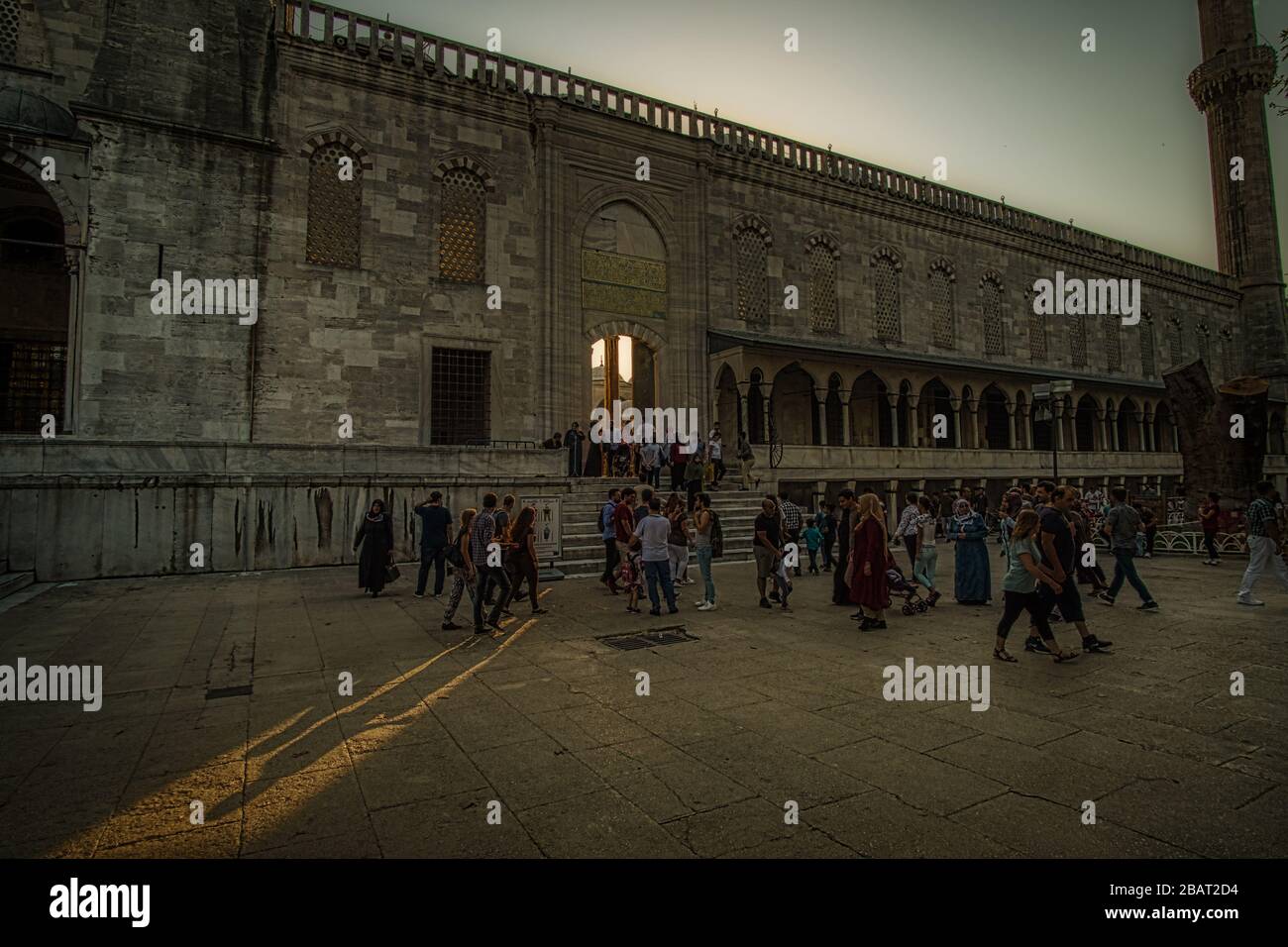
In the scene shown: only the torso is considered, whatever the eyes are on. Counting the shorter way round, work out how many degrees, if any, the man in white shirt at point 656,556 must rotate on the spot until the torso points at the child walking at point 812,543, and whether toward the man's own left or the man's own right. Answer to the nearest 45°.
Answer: approximately 45° to the man's own right

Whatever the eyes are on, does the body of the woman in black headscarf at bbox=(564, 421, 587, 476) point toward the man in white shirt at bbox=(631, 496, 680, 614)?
yes

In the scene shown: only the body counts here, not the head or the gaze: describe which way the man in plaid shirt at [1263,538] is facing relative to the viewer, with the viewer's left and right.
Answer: facing to the right of the viewer

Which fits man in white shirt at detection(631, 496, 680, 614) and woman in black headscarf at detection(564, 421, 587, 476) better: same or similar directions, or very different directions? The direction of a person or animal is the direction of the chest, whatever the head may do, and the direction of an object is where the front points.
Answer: very different directions

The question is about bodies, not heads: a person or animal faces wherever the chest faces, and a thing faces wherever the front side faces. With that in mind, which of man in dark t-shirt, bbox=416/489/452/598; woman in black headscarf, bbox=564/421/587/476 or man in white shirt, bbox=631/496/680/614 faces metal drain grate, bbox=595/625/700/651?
the woman in black headscarf

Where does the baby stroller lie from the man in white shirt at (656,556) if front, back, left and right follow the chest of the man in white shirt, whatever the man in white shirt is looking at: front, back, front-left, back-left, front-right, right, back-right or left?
right
